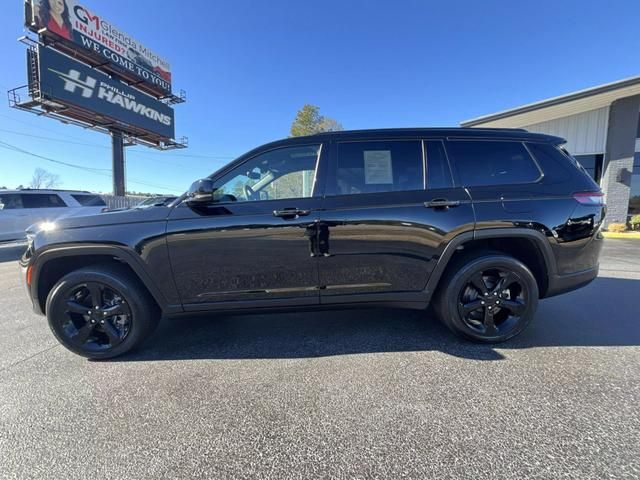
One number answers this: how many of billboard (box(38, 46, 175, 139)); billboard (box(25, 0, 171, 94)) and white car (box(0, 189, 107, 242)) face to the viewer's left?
1

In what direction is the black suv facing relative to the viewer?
to the viewer's left

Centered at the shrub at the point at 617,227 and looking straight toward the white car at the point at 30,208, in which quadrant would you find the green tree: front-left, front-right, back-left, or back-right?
front-right

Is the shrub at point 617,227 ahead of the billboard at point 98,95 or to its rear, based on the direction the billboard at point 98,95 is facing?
ahead

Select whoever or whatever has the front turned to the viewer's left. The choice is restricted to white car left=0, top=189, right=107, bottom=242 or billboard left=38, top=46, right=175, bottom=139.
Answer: the white car

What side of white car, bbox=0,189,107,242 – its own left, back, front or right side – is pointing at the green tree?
back

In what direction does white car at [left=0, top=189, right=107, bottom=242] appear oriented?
to the viewer's left

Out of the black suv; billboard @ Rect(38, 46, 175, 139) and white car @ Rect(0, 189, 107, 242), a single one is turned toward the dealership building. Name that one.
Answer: the billboard

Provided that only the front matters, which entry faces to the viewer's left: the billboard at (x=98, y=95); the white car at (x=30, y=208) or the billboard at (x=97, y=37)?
the white car

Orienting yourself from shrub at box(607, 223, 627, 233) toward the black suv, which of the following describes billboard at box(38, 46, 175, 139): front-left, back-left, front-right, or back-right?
front-right

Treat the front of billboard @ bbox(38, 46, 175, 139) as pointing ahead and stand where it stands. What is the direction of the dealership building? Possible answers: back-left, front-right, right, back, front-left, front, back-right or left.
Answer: front

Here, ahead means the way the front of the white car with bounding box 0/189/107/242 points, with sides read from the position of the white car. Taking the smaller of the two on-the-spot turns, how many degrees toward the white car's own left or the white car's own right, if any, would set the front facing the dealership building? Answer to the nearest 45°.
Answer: approximately 135° to the white car's own left

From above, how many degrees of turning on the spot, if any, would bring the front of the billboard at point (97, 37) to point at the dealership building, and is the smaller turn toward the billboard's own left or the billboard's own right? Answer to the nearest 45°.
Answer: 0° — it already faces it

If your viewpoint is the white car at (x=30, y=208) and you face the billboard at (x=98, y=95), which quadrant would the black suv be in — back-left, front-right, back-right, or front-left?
back-right

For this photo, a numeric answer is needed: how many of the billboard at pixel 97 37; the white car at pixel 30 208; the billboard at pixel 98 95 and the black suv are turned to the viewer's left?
2
